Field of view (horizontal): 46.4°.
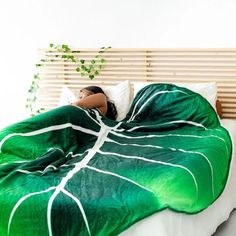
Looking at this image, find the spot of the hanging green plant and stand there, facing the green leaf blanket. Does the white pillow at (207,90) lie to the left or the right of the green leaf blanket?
left

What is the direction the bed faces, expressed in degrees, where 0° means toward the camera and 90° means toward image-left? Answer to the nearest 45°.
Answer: approximately 0°
